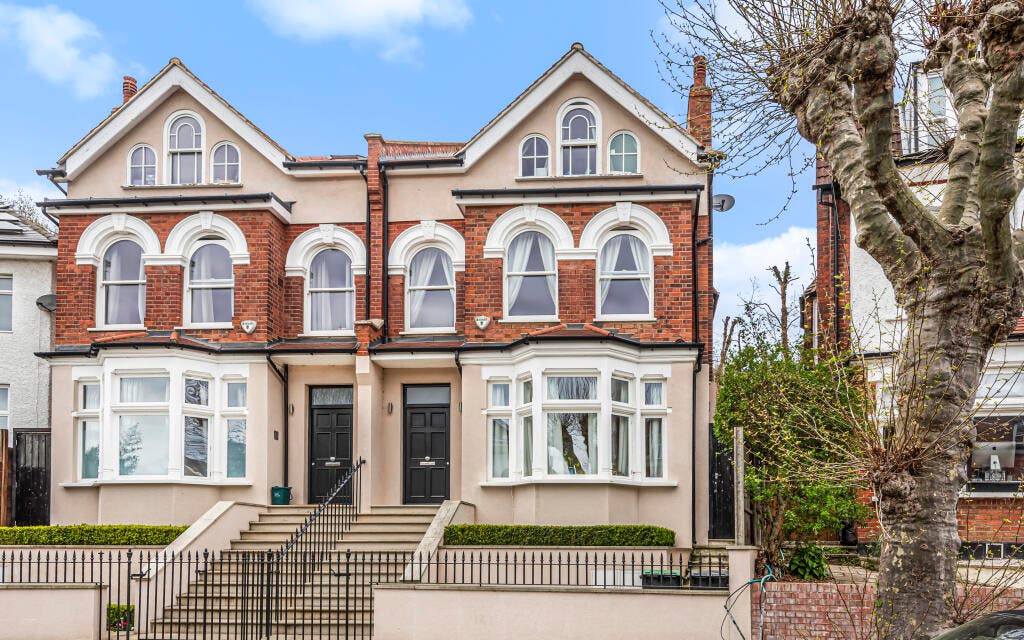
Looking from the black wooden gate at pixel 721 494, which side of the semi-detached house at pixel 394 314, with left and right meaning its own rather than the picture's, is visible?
left

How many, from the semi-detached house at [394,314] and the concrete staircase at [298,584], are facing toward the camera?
2

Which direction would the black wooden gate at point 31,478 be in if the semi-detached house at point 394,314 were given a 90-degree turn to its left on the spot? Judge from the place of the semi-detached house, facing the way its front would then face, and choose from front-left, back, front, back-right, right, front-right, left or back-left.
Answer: back

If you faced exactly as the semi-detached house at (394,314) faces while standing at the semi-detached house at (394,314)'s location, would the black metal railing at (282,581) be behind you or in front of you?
in front

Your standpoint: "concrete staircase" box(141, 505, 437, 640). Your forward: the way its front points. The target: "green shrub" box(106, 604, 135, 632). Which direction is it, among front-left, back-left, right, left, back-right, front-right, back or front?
right

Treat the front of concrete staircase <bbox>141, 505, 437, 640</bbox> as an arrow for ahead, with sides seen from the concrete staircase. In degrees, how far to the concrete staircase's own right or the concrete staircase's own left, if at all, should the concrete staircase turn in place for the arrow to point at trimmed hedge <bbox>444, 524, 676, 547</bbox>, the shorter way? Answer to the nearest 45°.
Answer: approximately 90° to the concrete staircase's own left

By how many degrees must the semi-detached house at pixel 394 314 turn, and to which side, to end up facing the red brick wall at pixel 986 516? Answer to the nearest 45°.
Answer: approximately 90° to its left

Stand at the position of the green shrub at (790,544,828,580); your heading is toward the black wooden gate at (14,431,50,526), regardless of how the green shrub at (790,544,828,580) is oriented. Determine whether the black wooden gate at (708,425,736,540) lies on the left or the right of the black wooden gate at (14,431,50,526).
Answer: right

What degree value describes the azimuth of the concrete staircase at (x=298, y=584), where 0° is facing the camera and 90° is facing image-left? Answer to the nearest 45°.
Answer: approximately 0°

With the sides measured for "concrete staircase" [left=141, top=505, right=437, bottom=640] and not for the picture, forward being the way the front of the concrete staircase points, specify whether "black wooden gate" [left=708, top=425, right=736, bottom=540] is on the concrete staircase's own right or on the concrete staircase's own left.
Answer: on the concrete staircase's own left

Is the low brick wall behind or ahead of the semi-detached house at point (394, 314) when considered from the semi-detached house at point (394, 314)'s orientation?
ahead

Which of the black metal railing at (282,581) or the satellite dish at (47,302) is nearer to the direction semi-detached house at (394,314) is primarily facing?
the black metal railing
